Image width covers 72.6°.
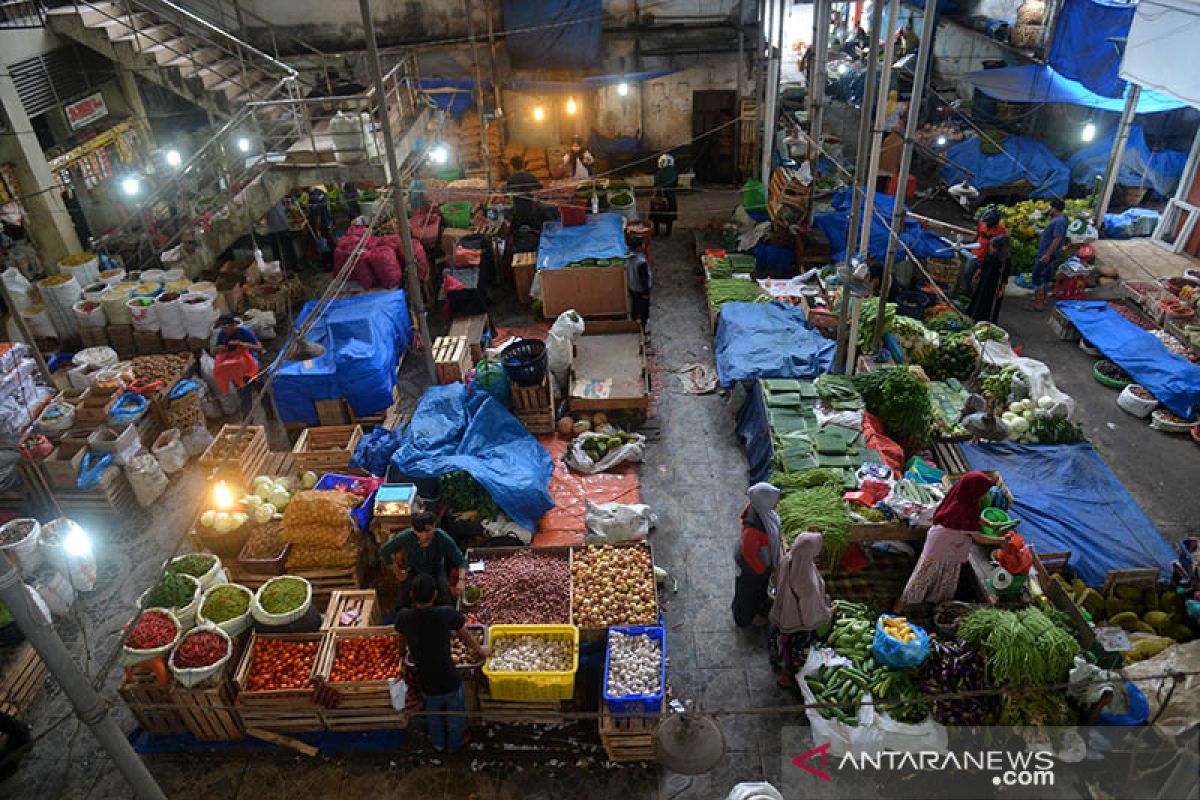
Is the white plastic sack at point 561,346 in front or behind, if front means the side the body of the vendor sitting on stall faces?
behind

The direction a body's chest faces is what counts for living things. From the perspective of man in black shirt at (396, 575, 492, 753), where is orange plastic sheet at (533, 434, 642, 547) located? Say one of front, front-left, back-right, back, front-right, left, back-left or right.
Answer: front-right

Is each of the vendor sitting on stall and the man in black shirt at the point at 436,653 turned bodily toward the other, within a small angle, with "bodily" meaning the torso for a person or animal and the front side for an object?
yes

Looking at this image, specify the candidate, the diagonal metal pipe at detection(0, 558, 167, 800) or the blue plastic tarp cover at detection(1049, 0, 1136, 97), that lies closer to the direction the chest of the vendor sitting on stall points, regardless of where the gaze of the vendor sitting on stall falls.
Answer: the diagonal metal pipe

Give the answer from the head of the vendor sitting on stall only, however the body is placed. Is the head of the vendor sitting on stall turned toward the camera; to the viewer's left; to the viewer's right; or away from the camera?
toward the camera

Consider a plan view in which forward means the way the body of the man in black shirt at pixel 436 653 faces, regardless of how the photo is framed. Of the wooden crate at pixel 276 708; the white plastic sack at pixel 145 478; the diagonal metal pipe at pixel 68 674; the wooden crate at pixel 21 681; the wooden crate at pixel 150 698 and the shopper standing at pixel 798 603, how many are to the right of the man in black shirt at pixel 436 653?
1

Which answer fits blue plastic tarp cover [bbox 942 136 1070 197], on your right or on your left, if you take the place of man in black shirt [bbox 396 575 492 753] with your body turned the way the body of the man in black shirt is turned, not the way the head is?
on your right

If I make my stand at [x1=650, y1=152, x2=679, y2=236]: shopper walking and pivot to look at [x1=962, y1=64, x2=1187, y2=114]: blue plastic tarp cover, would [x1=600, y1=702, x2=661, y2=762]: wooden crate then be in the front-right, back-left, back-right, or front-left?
back-right

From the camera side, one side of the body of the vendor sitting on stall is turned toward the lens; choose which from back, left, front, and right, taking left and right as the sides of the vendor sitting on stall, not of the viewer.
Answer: front

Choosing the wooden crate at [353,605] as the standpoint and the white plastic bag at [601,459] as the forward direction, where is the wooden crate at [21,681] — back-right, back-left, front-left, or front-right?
back-left

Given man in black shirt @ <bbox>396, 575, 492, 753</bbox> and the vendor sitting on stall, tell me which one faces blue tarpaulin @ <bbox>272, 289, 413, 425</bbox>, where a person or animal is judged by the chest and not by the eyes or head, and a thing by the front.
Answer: the man in black shirt

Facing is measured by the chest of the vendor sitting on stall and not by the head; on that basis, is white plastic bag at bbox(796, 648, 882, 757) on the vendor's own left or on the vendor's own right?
on the vendor's own left

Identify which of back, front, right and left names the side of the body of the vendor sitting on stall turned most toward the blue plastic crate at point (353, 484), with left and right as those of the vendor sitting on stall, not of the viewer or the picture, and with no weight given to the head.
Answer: back

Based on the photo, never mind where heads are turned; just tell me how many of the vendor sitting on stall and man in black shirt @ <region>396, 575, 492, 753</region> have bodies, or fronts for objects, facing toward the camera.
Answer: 1

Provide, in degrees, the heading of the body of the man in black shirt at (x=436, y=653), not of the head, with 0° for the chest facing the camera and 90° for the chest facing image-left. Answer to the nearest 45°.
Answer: approximately 180°

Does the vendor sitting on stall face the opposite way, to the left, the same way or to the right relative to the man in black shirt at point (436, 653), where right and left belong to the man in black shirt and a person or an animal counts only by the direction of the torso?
the opposite way

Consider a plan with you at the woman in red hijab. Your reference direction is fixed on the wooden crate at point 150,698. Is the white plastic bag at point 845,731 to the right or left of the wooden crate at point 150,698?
left
